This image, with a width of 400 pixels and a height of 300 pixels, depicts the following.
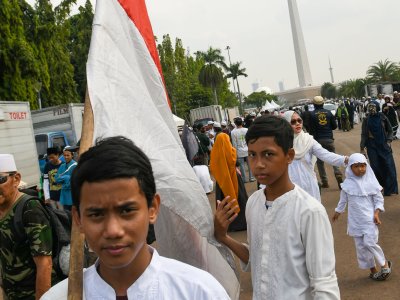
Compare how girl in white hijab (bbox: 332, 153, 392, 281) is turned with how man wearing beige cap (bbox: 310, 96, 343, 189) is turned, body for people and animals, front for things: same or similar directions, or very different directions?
very different directions

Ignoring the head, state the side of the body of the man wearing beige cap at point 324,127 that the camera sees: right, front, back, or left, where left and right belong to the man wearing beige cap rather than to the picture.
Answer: back

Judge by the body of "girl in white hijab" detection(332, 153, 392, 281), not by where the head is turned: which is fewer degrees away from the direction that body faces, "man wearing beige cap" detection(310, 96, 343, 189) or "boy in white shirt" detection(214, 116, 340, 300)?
the boy in white shirt

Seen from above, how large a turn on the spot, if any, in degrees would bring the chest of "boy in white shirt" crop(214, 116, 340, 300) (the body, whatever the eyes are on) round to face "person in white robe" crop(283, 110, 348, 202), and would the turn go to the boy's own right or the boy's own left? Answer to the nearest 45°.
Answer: approximately 135° to the boy's own right

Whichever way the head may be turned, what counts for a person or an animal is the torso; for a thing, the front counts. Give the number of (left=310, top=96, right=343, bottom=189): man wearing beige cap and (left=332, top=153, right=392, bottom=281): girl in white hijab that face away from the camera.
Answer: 1

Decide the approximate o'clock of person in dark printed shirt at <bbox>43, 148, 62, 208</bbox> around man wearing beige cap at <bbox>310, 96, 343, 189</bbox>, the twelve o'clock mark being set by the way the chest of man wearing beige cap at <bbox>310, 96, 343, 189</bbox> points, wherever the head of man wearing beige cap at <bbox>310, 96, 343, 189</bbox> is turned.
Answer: person in dark printed shirt at <bbox>43, 148, 62, 208</bbox> is roughly at 8 o'clock from man wearing beige cap at <bbox>310, 96, 343, 189</bbox>.

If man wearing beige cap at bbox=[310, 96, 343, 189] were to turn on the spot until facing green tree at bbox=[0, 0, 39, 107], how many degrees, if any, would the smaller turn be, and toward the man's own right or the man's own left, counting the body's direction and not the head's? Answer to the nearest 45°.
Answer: approximately 45° to the man's own left

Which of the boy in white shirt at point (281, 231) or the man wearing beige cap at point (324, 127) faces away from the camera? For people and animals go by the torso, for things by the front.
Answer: the man wearing beige cap

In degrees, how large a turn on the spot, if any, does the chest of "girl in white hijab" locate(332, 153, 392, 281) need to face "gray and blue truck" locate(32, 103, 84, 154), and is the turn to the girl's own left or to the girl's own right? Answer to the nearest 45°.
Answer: approximately 135° to the girl's own right

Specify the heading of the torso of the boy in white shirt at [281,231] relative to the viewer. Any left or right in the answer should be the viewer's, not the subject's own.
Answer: facing the viewer and to the left of the viewer

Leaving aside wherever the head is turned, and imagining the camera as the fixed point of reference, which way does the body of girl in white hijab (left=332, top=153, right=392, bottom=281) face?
toward the camera

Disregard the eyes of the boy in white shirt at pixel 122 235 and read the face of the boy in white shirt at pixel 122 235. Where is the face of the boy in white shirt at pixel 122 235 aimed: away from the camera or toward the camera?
toward the camera

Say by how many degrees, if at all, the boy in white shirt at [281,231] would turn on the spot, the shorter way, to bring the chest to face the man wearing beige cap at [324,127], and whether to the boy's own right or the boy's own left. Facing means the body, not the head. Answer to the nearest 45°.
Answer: approximately 135° to the boy's own right
